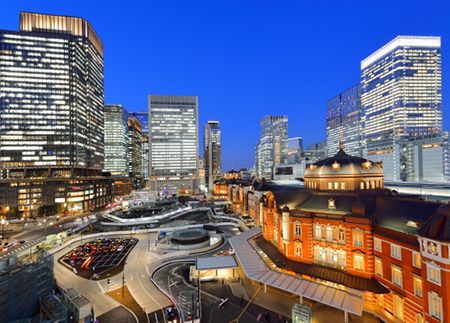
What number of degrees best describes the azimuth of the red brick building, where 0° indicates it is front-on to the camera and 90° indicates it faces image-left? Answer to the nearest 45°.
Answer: approximately 45°
